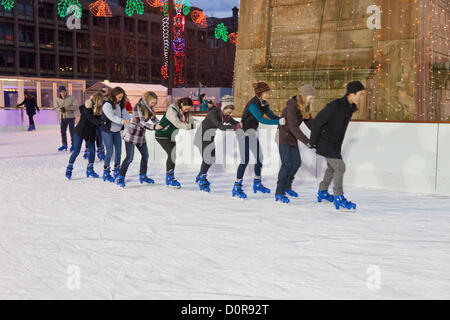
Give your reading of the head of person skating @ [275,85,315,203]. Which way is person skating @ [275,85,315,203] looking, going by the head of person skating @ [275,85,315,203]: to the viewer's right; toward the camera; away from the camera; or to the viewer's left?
to the viewer's right

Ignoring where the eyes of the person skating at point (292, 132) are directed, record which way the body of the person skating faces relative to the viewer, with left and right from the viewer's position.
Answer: facing to the right of the viewer

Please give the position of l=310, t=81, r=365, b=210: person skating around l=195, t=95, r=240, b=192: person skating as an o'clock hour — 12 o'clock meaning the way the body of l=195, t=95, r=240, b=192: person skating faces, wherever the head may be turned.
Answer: l=310, t=81, r=365, b=210: person skating is roughly at 12 o'clock from l=195, t=95, r=240, b=192: person skating.

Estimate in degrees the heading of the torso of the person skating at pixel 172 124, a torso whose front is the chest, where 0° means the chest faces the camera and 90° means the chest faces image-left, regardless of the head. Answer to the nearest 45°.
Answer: approximately 270°

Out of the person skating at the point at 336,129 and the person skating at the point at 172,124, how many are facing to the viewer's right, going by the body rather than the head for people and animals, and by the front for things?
2

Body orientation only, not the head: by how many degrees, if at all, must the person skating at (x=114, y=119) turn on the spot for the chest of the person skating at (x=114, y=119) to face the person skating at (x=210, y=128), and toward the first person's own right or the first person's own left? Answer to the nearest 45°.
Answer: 0° — they already face them

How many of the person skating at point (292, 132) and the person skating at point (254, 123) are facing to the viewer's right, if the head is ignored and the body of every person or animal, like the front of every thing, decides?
2

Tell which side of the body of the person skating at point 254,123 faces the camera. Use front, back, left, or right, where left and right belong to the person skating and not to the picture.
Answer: right

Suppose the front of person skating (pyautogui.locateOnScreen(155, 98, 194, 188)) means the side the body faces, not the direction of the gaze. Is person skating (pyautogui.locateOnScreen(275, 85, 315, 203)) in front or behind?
in front

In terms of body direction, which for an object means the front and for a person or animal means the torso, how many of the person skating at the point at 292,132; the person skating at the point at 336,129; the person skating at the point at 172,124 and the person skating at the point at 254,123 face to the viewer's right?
4

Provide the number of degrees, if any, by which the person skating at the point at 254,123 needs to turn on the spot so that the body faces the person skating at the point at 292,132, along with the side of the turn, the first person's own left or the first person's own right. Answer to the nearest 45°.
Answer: approximately 45° to the first person's own right

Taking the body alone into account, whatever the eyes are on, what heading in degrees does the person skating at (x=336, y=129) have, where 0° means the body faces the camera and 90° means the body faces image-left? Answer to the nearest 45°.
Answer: approximately 270°

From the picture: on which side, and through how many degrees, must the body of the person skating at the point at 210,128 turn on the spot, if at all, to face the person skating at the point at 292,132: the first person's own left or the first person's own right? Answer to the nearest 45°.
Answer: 0° — they already face them

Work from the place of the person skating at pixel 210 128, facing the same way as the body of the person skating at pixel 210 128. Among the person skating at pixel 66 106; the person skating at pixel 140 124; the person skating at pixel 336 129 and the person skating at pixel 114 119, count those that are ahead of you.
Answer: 1
